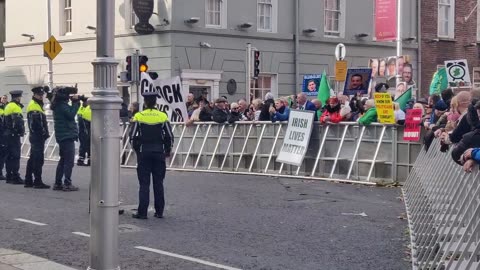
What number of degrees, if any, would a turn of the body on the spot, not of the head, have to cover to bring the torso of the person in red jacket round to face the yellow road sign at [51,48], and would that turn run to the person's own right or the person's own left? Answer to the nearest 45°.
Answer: approximately 90° to the person's own right

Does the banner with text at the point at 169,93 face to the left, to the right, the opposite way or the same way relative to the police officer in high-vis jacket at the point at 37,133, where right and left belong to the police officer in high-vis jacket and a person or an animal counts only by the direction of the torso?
to the right

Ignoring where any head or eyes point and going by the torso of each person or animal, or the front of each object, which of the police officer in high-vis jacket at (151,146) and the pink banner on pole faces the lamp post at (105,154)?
the pink banner on pole

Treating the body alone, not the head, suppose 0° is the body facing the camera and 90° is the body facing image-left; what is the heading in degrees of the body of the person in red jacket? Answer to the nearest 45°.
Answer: approximately 45°

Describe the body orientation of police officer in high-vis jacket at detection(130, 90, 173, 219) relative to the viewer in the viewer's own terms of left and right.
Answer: facing away from the viewer

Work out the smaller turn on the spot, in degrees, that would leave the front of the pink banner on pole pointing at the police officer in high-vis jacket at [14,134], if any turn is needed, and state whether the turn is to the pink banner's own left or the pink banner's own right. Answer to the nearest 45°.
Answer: approximately 45° to the pink banner's own right

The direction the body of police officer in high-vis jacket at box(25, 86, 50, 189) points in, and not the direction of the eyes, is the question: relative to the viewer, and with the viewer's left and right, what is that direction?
facing to the right of the viewer

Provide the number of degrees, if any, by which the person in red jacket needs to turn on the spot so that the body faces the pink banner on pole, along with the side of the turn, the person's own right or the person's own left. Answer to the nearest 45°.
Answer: approximately 135° to the person's own left

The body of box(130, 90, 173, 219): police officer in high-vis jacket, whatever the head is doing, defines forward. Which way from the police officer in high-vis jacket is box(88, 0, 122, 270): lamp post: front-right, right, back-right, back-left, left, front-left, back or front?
back
